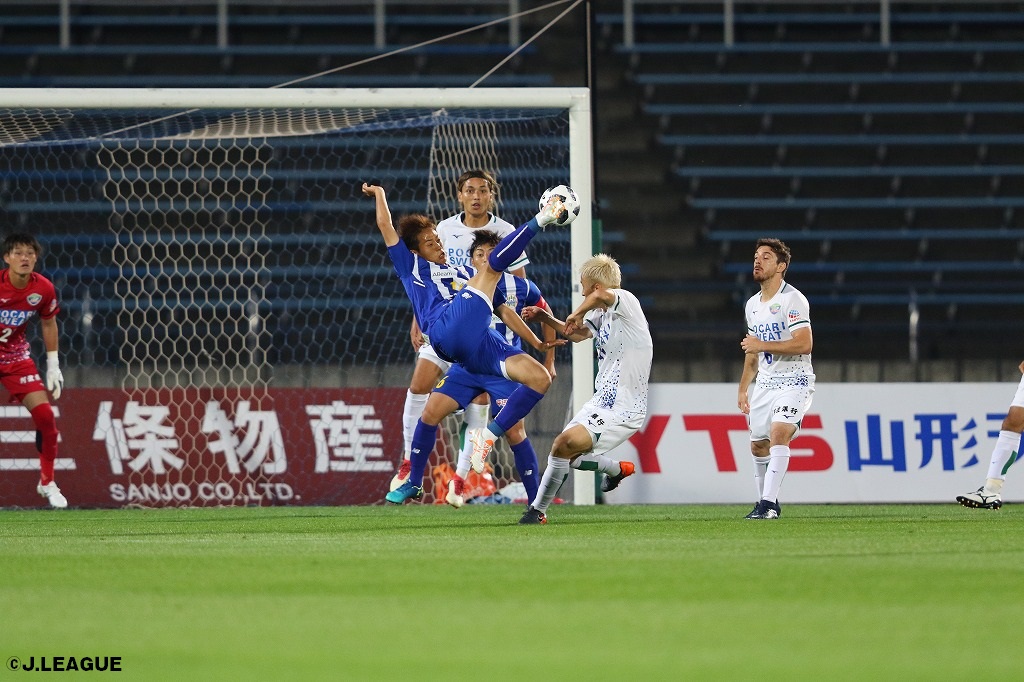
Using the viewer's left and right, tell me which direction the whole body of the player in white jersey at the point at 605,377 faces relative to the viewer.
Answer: facing to the left of the viewer

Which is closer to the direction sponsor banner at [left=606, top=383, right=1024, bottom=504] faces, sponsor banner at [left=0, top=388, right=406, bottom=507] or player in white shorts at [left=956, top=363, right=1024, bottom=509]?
the player in white shorts

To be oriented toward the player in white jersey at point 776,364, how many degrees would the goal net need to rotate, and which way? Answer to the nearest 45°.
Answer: approximately 45° to its left

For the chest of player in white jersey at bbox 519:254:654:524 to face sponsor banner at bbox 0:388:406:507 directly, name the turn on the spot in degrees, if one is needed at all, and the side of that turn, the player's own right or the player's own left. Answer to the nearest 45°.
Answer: approximately 45° to the player's own right

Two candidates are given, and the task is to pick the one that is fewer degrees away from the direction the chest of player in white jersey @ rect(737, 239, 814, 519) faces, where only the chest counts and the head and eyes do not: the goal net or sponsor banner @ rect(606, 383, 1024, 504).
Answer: the goal net

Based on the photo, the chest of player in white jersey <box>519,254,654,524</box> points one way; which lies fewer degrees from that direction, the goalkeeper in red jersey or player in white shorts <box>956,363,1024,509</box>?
the goalkeeper in red jersey

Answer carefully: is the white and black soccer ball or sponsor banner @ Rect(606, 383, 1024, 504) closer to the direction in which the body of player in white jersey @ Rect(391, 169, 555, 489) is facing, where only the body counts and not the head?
the white and black soccer ball

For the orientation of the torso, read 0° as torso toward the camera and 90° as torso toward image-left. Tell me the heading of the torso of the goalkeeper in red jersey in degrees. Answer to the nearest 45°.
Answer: approximately 0°
